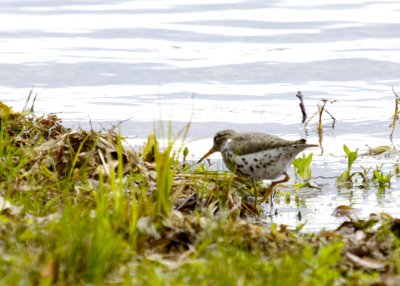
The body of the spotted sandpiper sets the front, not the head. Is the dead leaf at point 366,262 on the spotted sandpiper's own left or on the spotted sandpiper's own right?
on the spotted sandpiper's own left

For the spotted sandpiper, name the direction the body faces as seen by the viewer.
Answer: to the viewer's left

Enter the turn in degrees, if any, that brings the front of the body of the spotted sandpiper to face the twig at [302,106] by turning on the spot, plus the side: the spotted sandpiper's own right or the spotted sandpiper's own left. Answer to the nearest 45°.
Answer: approximately 90° to the spotted sandpiper's own right

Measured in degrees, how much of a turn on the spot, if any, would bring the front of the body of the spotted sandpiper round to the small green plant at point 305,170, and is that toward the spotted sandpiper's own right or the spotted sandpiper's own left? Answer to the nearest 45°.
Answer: approximately 135° to the spotted sandpiper's own right

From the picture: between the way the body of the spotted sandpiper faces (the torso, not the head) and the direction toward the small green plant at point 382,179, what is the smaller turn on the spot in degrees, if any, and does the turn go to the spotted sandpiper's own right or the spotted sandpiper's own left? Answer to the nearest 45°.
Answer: approximately 180°
